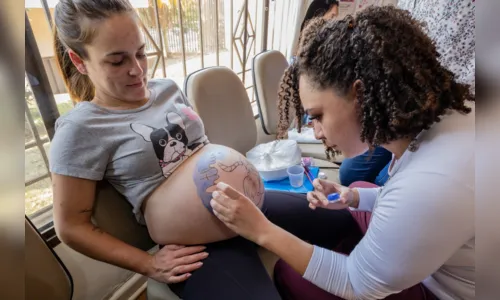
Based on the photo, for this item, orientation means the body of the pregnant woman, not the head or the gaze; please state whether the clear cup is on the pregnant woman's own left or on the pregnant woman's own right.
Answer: on the pregnant woman's own left

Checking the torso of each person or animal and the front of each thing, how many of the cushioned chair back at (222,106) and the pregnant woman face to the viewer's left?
0

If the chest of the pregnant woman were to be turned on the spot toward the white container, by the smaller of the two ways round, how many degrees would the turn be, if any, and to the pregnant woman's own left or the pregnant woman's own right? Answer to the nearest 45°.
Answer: approximately 90° to the pregnant woman's own left

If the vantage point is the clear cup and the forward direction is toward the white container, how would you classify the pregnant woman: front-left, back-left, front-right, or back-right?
front-left

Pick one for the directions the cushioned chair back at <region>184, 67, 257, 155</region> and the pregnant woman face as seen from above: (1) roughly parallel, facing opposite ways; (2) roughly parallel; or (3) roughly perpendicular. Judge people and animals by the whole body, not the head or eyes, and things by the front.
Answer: roughly parallel

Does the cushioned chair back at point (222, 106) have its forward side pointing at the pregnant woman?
no

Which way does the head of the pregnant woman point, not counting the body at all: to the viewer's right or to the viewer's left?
to the viewer's right

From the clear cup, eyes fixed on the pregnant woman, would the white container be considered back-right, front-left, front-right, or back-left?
front-right

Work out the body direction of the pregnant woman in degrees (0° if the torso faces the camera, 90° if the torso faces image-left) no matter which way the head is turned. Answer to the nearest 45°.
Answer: approximately 315°
